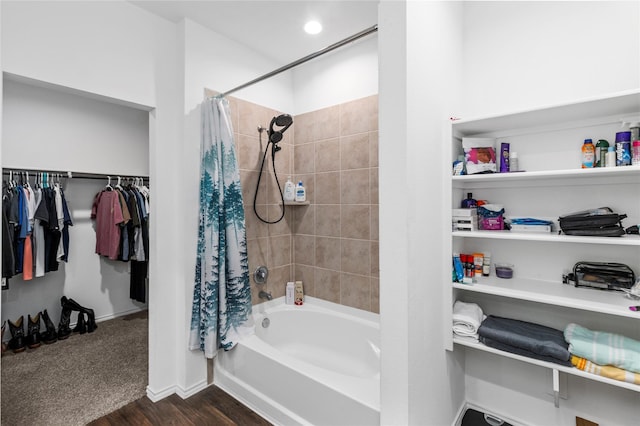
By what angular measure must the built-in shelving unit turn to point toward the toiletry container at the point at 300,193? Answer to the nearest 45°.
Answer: approximately 45° to its right

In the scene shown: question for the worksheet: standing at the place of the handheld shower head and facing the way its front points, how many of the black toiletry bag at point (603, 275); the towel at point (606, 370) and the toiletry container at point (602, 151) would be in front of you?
3

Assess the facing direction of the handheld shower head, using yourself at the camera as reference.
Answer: facing the viewer and to the right of the viewer

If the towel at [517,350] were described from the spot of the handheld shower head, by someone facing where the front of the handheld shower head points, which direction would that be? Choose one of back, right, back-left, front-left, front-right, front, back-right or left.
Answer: front

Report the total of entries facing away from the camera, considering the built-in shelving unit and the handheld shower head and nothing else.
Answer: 0

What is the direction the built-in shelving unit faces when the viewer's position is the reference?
facing the viewer and to the left of the viewer

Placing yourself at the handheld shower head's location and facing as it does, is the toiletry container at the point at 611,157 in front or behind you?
in front

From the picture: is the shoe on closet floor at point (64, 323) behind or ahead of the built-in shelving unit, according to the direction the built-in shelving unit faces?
ahead
